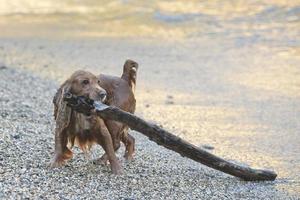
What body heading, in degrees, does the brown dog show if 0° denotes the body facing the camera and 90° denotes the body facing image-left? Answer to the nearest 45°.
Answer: approximately 45°
